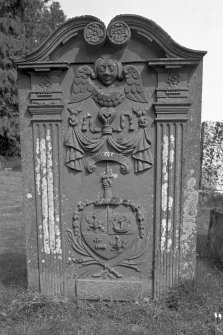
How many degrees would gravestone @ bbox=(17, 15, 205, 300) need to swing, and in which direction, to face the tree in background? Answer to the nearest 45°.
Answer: approximately 135° to its right

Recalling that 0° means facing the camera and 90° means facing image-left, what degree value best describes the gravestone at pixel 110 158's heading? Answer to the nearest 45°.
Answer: approximately 0°
